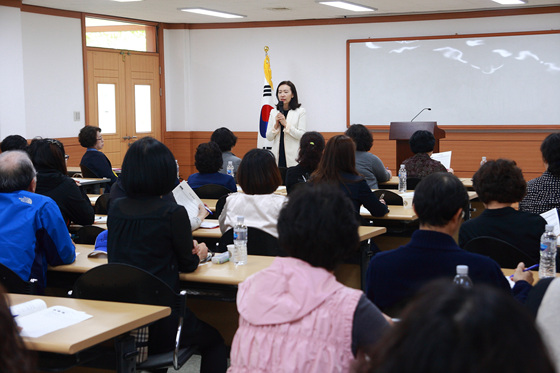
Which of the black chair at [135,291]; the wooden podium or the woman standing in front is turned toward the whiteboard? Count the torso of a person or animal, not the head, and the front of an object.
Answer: the black chair

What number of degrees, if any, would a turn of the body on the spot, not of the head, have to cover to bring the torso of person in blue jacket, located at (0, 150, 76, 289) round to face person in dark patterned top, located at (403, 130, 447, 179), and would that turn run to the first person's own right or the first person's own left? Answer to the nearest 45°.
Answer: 0° — they already face them

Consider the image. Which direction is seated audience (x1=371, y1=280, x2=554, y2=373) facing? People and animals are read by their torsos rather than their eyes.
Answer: away from the camera

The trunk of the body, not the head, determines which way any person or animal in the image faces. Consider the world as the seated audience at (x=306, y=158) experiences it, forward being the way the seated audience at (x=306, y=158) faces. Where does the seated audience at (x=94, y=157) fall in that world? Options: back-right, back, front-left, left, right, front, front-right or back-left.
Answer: front-left

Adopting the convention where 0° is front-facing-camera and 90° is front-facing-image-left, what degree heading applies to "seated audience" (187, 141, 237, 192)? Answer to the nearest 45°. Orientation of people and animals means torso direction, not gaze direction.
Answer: approximately 180°

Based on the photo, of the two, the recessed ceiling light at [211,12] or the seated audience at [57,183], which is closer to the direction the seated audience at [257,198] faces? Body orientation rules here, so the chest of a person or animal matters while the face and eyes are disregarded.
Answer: the recessed ceiling light

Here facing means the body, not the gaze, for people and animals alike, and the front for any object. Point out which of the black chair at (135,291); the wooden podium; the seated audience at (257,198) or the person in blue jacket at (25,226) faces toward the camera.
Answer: the wooden podium

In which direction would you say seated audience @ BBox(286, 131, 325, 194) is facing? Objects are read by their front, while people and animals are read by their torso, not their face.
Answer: away from the camera

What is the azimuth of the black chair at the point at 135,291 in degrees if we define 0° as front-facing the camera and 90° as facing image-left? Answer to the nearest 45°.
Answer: approximately 225°

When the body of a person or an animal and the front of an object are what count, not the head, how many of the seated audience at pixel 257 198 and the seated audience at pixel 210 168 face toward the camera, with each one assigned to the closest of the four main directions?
0

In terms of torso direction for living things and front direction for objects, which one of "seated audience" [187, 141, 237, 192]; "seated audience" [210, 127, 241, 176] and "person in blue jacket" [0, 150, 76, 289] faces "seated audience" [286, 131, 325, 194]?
the person in blue jacket

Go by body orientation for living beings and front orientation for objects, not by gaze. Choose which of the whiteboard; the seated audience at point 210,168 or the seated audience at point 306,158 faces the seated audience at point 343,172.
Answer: the whiteboard

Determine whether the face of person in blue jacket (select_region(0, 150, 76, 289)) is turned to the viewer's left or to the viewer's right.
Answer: to the viewer's right

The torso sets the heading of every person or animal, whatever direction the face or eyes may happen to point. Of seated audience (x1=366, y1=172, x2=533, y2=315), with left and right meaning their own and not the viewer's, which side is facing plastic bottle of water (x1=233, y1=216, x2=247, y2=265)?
left

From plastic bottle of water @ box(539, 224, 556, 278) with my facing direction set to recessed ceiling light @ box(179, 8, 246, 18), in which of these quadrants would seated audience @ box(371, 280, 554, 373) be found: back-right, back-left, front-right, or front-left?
back-left

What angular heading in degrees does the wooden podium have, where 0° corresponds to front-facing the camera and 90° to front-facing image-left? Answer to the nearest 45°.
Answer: approximately 0°

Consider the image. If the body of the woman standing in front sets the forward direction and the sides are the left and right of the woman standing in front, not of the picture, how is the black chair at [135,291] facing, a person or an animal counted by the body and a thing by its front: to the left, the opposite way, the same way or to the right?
the opposite way

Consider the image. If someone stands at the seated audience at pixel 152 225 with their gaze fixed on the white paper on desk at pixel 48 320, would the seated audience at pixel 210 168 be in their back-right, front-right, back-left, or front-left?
back-right
